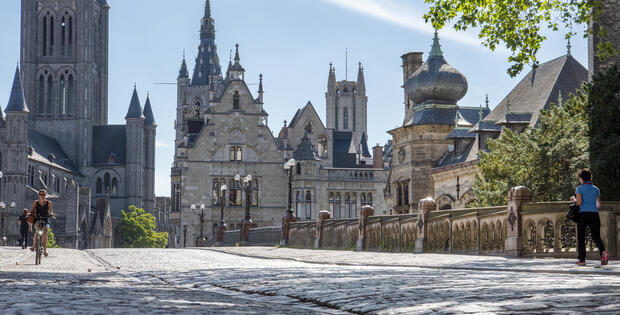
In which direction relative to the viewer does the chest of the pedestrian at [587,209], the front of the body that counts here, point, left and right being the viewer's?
facing away from the viewer and to the left of the viewer

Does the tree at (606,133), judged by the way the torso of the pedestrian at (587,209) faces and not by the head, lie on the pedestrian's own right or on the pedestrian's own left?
on the pedestrian's own right

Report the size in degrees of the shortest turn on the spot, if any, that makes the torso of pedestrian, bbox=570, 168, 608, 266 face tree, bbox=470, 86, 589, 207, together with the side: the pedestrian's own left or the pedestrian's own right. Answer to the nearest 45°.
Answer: approximately 45° to the pedestrian's own right

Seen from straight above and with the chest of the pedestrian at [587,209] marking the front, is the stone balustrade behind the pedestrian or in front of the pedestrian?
in front
